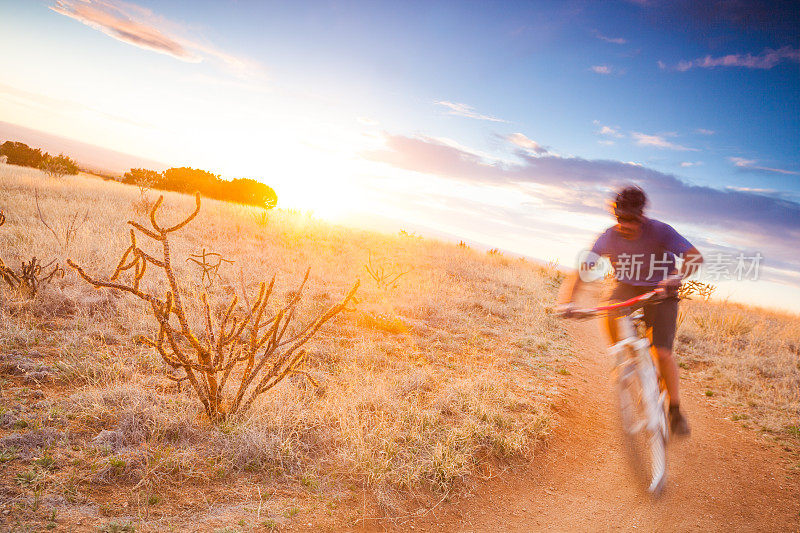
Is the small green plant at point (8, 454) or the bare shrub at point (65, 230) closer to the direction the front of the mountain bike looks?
the small green plant

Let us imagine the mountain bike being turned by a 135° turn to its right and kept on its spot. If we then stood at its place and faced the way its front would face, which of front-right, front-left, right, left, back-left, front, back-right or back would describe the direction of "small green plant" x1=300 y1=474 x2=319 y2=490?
left

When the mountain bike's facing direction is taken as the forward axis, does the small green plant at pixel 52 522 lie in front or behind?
in front

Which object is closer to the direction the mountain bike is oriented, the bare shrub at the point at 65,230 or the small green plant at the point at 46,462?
the small green plant

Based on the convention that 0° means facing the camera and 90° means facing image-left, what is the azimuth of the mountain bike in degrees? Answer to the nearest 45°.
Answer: approximately 0°

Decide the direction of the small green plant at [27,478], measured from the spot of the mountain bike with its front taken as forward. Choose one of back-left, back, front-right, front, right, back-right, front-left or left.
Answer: front-right

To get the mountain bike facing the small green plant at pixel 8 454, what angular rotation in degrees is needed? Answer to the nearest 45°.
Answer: approximately 45° to its right

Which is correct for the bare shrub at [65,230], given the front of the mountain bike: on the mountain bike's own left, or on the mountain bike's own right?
on the mountain bike's own right
